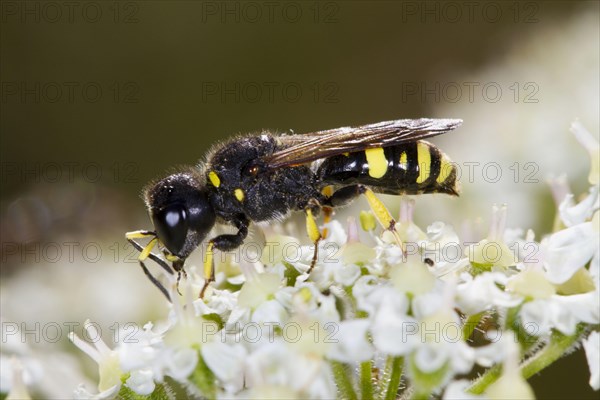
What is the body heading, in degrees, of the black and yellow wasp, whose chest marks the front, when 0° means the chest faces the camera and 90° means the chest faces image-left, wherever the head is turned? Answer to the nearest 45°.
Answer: approximately 90°

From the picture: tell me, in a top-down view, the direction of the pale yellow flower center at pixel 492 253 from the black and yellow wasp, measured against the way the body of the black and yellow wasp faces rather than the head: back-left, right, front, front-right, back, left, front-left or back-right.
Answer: back-left

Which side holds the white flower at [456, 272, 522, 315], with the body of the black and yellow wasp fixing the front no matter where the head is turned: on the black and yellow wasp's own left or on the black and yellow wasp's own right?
on the black and yellow wasp's own left

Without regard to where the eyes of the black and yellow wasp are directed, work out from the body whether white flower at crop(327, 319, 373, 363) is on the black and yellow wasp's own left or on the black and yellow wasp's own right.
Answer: on the black and yellow wasp's own left

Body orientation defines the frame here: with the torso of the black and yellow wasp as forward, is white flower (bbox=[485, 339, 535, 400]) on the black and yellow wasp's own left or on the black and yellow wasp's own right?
on the black and yellow wasp's own left

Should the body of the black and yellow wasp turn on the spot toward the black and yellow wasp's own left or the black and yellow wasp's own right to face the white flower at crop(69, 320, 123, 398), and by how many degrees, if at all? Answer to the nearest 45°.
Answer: approximately 45° to the black and yellow wasp's own left

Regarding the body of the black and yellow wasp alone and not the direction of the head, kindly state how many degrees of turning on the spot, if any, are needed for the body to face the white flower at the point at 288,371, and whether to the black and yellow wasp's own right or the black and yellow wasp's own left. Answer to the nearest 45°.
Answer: approximately 90° to the black and yellow wasp's own left

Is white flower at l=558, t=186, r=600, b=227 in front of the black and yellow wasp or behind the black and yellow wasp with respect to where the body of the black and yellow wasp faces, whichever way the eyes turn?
behind
